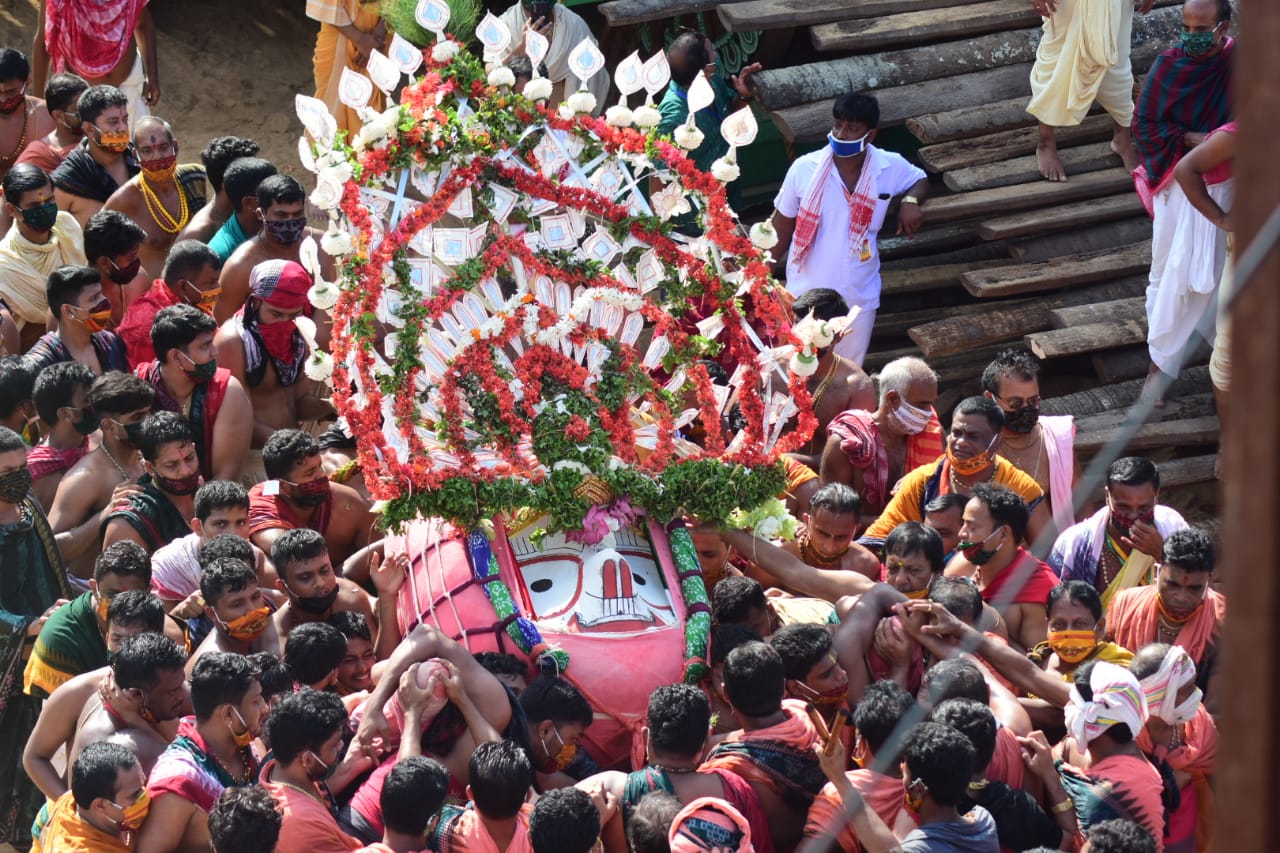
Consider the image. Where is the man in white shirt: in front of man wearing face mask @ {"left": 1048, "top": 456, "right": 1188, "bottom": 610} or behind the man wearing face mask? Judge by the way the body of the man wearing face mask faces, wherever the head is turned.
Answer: behind

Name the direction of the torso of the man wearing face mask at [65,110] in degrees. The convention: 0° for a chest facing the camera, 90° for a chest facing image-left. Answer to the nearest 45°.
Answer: approximately 270°

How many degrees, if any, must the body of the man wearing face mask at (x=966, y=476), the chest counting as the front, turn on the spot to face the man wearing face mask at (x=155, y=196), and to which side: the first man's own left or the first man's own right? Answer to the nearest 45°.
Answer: approximately 45° to the first man's own right

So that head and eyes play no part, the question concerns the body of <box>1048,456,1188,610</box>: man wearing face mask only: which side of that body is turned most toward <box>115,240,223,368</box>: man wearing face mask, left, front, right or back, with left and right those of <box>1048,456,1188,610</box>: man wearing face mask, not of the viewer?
right

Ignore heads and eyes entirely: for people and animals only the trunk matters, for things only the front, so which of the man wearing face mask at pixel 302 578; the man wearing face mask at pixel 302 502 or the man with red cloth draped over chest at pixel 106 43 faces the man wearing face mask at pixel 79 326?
the man with red cloth draped over chest

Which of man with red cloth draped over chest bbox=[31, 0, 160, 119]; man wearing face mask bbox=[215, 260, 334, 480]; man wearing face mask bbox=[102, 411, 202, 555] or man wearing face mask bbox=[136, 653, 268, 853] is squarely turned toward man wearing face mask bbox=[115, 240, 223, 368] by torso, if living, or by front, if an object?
the man with red cloth draped over chest

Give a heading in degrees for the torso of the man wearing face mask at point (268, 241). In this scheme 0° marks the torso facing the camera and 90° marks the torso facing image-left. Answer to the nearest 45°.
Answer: approximately 315°

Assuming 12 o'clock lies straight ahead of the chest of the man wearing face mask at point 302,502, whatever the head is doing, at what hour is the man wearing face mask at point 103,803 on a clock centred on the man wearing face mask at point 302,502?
the man wearing face mask at point 103,803 is roughly at 2 o'clock from the man wearing face mask at point 302,502.

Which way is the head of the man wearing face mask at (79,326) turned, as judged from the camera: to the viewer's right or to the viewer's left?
to the viewer's right

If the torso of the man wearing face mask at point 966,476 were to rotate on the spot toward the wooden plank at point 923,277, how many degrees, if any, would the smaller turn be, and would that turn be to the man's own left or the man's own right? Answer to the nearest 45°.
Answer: approximately 135° to the man's own right
